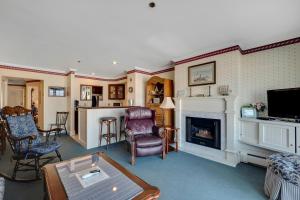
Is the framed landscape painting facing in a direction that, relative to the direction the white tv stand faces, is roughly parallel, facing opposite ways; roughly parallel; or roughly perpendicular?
roughly parallel

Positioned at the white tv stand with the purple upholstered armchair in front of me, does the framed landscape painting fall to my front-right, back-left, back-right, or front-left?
front-right

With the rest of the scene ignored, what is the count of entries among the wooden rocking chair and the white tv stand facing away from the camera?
0

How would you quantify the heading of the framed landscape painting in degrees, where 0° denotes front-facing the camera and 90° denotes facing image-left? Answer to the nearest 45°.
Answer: approximately 45°

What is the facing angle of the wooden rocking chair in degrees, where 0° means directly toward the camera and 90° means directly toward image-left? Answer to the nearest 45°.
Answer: approximately 315°

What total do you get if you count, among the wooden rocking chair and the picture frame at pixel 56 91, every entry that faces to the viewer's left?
0

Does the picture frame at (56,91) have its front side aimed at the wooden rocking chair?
yes

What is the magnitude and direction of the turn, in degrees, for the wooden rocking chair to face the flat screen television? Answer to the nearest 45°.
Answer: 0° — it already faces it

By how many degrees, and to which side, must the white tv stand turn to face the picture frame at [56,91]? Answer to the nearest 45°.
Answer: approximately 45° to its right

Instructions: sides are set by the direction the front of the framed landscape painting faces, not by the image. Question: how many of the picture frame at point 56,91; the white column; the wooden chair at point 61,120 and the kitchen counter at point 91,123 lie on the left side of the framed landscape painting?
0

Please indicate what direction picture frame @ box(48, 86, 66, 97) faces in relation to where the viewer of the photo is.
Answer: facing the viewer

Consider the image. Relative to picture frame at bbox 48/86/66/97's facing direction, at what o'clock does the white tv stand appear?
The white tv stand is roughly at 11 o'clock from the picture frame.

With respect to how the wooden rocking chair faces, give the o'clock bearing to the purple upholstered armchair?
The purple upholstered armchair is roughly at 11 o'clock from the wooden rocking chair.

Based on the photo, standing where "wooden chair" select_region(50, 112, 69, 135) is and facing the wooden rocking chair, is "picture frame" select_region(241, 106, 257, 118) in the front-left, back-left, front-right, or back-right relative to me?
front-left

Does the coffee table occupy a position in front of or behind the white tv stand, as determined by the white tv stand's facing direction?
in front

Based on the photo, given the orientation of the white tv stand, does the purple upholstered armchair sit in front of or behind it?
in front
